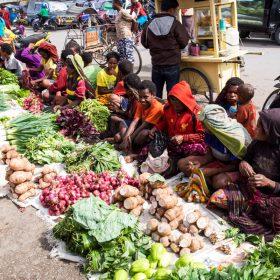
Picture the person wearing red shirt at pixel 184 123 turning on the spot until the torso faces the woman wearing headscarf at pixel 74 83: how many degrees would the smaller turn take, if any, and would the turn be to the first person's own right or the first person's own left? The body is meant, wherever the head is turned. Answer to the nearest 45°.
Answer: approximately 90° to the first person's own right

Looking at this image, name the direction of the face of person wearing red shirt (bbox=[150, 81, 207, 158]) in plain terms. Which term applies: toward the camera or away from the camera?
toward the camera

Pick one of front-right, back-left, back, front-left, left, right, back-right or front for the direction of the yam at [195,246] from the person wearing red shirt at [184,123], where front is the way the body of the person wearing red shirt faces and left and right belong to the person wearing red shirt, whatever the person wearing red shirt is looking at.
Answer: front-left

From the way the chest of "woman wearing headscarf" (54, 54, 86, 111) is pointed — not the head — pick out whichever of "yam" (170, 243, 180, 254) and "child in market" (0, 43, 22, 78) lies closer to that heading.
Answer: the yam

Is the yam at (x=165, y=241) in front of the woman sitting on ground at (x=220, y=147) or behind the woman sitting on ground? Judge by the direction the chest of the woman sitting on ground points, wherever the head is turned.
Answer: in front

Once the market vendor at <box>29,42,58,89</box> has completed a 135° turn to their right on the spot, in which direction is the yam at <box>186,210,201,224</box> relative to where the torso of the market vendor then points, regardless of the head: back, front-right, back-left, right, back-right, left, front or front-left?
back

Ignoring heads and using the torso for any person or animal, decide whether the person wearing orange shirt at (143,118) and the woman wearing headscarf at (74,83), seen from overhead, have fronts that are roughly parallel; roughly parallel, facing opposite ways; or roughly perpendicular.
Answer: roughly parallel

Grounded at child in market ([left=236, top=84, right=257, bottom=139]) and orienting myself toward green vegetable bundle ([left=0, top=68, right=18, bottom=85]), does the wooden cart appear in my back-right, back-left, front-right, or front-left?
front-right

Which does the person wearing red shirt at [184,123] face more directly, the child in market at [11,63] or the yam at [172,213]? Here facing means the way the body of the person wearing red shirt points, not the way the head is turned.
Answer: the yam

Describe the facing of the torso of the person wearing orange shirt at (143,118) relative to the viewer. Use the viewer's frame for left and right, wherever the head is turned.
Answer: facing the viewer and to the left of the viewer

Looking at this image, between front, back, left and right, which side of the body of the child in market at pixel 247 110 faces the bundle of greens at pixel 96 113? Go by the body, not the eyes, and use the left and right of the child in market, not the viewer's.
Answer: front
